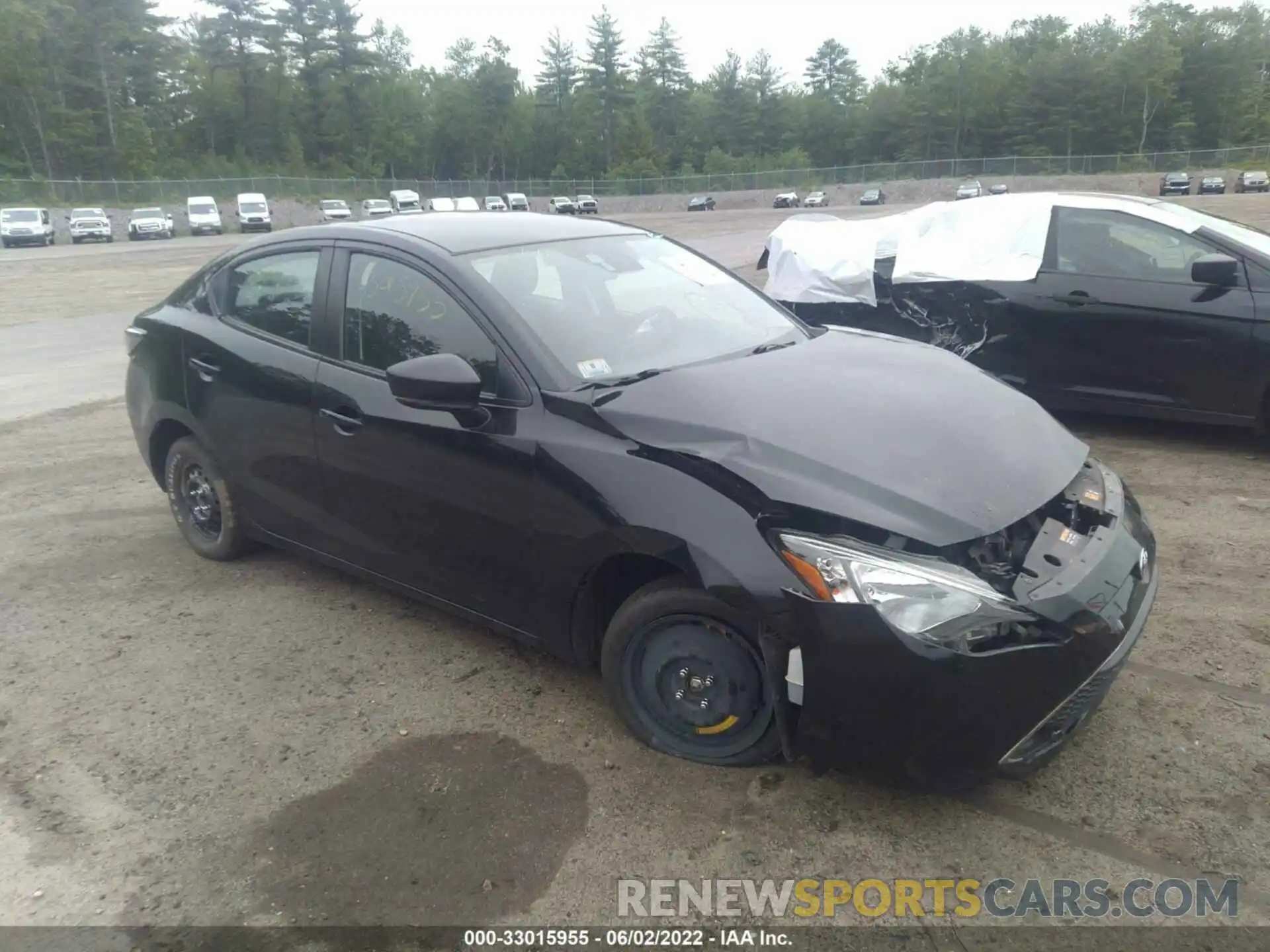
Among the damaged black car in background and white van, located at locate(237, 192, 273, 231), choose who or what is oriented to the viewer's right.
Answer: the damaged black car in background

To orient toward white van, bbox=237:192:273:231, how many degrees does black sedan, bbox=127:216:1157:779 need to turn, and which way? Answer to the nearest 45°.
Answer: approximately 135° to its left

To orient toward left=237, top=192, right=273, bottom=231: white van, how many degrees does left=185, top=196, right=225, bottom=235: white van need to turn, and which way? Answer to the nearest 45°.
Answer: approximately 90° to its left

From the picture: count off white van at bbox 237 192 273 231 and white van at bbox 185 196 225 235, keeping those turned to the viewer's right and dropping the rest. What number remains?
0

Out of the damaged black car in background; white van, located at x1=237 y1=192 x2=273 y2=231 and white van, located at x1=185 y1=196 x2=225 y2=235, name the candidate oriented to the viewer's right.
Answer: the damaged black car in background

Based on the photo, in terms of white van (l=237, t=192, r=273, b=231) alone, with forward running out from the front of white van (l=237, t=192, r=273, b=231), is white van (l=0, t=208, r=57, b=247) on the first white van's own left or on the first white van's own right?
on the first white van's own right

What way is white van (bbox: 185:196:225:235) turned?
toward the camera

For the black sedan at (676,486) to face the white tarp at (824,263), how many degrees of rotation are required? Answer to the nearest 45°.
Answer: approximately 135° to its left

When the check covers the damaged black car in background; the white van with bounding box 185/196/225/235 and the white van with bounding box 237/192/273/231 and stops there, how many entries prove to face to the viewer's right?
1

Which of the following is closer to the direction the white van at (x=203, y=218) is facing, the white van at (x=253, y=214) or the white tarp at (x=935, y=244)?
the white tarp

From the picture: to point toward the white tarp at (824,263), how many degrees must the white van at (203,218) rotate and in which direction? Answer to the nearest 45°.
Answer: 0° — it already faces it
